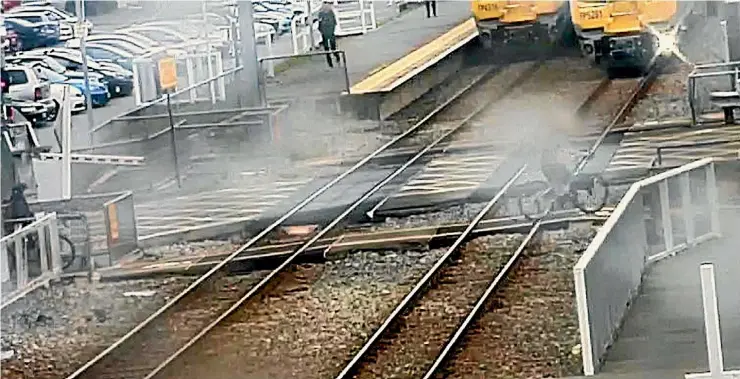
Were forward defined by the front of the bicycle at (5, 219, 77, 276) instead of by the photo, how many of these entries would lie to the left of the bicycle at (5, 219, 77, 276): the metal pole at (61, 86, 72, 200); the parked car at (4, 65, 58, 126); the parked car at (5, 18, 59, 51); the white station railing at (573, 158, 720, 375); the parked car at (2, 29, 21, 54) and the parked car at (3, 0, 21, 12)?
5

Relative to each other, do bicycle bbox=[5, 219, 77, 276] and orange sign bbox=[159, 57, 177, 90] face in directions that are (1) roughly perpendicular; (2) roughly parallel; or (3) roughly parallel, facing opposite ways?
roughly perpendicular

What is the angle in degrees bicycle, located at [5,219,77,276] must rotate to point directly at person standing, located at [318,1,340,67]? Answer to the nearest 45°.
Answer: approximately 90° to its left

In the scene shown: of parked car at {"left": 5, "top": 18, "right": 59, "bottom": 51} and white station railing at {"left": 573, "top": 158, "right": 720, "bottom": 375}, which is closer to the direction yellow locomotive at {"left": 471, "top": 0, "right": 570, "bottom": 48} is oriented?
the white station railing

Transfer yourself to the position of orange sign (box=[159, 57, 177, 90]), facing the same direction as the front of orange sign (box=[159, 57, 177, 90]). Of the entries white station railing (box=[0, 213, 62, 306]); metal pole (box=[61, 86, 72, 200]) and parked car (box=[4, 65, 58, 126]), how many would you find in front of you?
1

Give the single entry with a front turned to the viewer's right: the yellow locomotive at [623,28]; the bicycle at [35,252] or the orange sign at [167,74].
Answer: the bicycle

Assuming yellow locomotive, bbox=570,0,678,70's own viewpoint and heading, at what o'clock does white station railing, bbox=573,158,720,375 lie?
The white station railing is roughly at 12 o'clock from the yellow locomotive.

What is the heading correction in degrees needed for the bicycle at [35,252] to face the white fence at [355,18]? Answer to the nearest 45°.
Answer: approximately 90° to its left

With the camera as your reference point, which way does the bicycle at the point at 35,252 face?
facing to the right of the viewer

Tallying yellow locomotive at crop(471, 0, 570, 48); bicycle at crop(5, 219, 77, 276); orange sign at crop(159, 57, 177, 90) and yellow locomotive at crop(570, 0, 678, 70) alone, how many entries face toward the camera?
3
